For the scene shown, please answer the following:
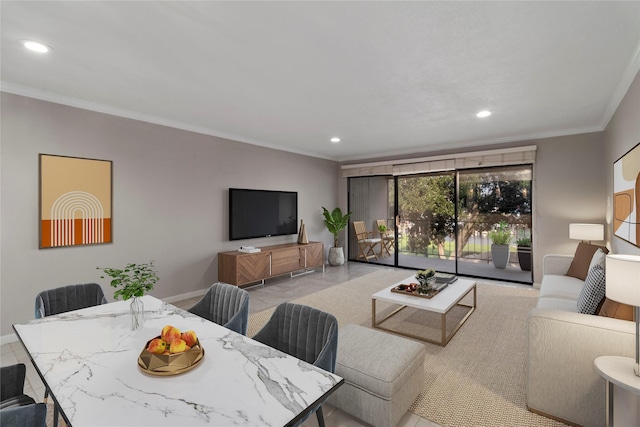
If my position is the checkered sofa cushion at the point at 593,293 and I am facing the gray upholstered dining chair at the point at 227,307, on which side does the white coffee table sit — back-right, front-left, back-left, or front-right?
front-right

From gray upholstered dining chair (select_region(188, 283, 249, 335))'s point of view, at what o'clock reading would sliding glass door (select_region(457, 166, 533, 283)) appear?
The sliding glass door is roughly at 7 o'clock from the gray upholstered dining chair.

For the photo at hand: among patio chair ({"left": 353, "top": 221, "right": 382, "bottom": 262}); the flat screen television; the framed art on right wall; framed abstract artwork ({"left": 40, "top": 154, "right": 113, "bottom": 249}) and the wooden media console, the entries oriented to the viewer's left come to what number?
1

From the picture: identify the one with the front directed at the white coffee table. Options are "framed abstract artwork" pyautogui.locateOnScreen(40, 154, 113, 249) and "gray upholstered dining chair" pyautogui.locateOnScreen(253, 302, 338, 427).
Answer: the framed abstract artwork

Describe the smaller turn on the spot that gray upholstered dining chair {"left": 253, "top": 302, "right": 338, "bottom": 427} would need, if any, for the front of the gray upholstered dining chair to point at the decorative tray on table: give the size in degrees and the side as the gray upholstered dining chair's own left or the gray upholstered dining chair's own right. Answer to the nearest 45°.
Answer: approximately 180°

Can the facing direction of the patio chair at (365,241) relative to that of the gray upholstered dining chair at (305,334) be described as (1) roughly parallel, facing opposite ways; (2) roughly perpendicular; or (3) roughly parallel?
roughly perpendicular

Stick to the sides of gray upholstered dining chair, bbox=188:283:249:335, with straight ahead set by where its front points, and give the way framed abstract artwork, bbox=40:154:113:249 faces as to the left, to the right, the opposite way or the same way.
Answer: to the left

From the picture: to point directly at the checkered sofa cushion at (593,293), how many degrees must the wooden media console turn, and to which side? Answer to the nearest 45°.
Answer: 0° — it already faces it

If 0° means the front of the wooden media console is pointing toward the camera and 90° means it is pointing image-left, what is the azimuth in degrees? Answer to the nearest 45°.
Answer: approximately 315°

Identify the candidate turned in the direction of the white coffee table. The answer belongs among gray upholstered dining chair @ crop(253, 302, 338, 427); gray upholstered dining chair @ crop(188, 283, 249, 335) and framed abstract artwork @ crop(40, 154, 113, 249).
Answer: the framed abstract artwork

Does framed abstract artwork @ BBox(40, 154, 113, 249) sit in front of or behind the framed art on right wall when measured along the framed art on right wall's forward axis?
in front

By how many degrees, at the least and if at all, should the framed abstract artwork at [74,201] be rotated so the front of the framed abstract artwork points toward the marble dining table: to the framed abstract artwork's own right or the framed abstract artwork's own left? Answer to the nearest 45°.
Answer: approximately 45° to the framed abstract artwork's own right

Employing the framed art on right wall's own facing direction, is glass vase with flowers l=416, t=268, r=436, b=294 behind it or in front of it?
in front

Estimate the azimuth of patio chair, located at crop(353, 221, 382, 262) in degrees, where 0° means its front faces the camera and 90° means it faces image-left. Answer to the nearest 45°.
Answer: approximately 315°

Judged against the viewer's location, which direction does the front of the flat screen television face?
facing the viewer and to the right of the viewer
